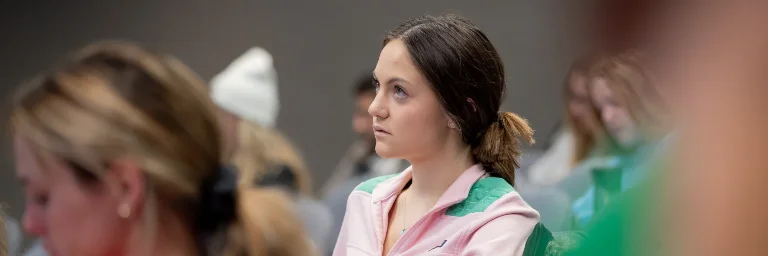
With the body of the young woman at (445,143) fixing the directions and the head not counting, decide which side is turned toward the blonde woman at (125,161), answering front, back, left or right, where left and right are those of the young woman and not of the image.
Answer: front

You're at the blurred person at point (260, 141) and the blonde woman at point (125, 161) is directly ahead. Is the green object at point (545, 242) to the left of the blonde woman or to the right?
left

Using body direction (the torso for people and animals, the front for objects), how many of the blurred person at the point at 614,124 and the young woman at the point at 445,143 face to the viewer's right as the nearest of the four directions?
0

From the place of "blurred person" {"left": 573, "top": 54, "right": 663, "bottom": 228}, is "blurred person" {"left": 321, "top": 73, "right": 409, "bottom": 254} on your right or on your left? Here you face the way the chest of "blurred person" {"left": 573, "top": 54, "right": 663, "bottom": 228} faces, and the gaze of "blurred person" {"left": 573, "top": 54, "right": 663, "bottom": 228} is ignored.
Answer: on your right

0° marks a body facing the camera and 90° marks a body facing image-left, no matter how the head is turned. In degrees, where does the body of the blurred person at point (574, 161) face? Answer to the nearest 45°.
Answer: approximately 45°

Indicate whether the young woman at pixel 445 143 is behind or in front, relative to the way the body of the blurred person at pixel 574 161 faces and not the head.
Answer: in front

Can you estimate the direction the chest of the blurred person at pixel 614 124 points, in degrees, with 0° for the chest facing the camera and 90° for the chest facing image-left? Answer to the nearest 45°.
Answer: approximately 45°

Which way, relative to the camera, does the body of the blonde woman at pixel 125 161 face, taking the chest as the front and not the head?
to the viewer's left

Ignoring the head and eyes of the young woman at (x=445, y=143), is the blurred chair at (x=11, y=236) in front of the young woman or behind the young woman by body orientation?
in front

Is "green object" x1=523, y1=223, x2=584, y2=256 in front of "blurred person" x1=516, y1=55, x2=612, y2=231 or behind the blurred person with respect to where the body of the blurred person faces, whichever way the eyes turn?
in front
